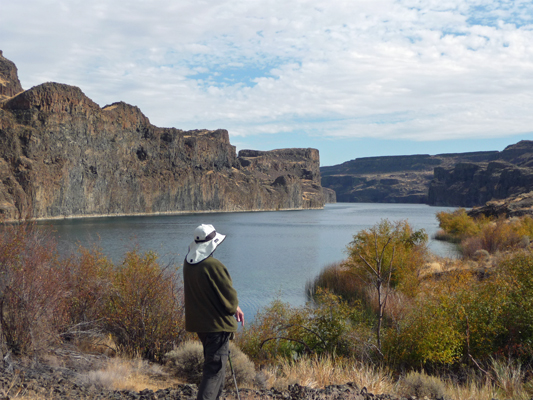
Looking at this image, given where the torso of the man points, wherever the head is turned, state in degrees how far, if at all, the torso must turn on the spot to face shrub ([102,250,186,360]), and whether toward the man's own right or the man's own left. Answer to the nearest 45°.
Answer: approximately 45° to the man's own left

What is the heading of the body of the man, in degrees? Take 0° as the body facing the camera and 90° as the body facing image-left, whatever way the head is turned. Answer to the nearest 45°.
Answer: approximately 225°

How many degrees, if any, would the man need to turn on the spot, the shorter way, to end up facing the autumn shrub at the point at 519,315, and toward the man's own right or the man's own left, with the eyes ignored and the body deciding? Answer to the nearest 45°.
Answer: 0° — they already face it

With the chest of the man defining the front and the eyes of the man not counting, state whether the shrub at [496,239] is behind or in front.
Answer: in front

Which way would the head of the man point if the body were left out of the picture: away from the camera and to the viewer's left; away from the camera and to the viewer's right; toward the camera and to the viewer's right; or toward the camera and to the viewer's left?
away from the camera and to the viewer's right

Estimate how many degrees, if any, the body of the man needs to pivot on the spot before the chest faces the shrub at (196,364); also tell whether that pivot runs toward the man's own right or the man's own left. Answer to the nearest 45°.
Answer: approximately 45° to the man's own left

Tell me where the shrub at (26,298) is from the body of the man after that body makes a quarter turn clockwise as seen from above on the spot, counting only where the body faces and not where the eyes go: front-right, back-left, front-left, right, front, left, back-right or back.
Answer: back
